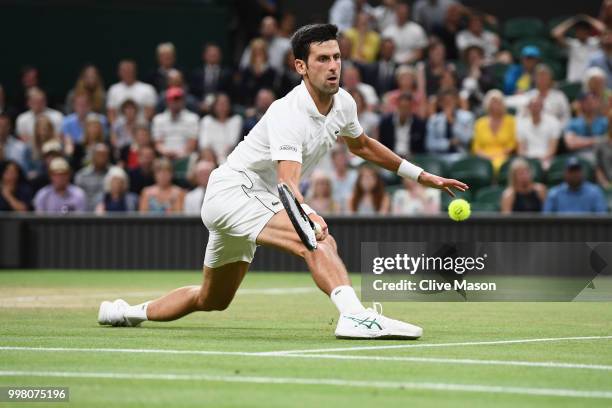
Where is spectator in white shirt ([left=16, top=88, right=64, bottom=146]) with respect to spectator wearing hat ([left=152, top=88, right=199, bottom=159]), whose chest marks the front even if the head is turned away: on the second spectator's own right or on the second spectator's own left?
on the second spectator's own right

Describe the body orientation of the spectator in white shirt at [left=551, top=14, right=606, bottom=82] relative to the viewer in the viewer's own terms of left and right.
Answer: facing the viewer

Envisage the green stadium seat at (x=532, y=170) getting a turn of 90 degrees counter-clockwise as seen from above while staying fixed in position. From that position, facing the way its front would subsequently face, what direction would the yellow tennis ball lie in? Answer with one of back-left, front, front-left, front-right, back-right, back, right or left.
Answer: right

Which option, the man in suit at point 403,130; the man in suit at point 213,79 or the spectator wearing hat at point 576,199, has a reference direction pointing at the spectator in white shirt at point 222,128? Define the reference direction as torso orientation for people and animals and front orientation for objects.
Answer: the man in suit at point 213,79

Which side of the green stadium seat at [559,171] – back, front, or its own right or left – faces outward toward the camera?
front

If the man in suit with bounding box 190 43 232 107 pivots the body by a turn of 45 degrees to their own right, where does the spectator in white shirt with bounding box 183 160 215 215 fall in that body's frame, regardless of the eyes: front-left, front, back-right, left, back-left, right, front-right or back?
front-left

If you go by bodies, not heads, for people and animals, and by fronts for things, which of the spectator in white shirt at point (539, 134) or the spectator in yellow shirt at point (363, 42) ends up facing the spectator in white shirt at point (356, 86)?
the spectator in yellow shirt

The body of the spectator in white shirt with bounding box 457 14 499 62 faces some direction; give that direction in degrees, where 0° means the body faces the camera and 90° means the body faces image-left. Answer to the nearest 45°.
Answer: approximately 0°
